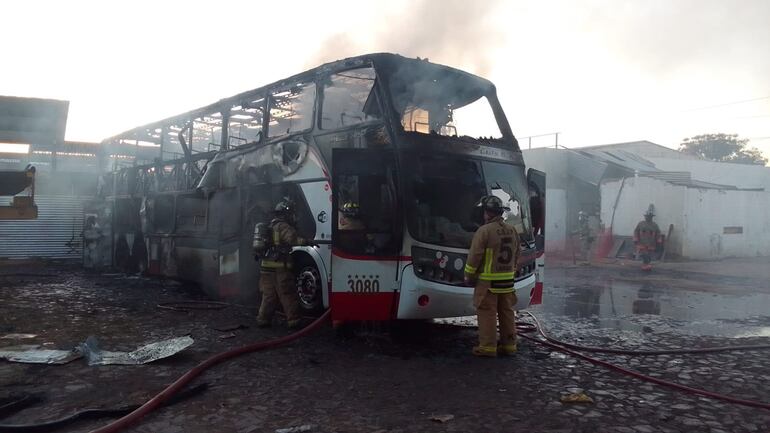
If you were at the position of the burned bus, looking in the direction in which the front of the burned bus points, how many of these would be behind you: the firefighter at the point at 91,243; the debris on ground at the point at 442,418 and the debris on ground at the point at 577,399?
1

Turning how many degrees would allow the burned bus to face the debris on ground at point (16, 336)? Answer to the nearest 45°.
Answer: approximately 135° to its right

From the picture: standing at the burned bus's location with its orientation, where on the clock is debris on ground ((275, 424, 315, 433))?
The debris on ground is roughly at 2 o'clock from the burned bus.

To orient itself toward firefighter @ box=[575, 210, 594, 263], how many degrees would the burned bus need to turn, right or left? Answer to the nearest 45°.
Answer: approximately 90° to its left

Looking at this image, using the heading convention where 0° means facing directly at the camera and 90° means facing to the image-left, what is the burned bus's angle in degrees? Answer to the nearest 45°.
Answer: approximately 315°

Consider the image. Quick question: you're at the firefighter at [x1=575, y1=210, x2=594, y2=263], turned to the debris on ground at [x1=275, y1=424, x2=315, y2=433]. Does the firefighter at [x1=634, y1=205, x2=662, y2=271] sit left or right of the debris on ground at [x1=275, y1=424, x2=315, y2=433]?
left

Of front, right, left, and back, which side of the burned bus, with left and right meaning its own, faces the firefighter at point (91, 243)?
back

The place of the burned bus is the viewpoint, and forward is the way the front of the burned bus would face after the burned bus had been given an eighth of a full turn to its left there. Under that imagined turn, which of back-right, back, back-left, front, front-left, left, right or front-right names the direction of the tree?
front-left

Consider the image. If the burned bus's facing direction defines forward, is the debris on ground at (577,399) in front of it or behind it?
in front

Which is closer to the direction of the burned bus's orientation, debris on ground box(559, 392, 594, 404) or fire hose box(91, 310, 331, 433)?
the debris on ground

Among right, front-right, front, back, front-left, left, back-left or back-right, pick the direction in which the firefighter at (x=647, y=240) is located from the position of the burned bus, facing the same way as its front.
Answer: left

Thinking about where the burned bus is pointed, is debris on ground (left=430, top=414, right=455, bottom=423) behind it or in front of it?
in front
